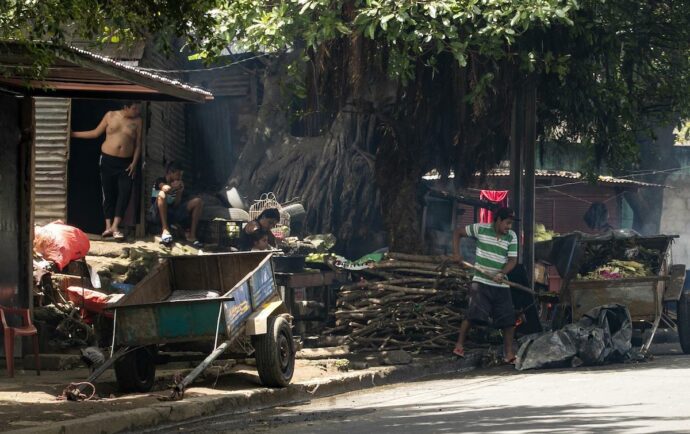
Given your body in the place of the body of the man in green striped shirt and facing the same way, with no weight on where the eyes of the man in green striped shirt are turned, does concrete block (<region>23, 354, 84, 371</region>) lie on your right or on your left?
on your right

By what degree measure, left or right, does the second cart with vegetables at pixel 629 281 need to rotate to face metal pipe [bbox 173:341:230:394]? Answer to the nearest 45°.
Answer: approximately 45° to its right

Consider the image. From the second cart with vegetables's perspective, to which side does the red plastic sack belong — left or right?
on its right

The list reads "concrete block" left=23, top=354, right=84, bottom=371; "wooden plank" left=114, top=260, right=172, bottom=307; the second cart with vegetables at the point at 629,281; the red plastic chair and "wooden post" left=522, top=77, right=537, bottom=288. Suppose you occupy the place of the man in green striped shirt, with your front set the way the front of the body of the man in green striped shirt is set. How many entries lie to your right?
3

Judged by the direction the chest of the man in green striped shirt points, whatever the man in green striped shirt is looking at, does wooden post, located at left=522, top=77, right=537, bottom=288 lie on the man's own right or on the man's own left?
on the man's own left

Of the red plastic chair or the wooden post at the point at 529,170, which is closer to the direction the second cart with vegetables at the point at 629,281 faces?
the red plastic chair

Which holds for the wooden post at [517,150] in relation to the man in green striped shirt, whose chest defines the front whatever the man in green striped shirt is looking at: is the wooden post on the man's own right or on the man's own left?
on the man's own left

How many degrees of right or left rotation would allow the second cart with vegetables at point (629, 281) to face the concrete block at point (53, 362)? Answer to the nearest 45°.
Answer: approximately 45° to its right

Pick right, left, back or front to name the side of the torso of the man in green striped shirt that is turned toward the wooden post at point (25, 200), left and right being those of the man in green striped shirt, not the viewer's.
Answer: right
